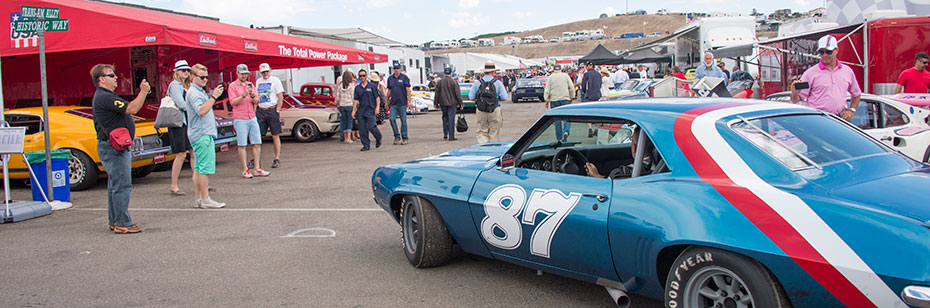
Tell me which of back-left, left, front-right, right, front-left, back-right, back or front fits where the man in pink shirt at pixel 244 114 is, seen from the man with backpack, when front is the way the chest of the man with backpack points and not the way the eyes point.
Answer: back-left

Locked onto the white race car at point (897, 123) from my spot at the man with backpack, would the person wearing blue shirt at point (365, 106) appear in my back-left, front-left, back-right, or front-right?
back-right

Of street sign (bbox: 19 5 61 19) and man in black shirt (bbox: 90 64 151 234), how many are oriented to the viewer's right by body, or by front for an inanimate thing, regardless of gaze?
1

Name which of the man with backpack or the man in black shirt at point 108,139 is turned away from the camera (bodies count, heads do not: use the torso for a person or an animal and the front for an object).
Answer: the man with backpack

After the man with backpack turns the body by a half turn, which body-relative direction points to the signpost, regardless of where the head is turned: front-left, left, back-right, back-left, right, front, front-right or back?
front-right

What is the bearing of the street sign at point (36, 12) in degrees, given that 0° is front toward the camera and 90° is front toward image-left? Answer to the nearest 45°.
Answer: approximately 0°

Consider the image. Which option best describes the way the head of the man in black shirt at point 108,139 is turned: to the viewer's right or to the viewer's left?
to the viewer's right

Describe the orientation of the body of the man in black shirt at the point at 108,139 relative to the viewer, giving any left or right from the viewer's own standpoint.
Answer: facing to the right of the viewer

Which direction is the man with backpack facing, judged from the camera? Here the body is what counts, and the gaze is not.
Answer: away from the camera

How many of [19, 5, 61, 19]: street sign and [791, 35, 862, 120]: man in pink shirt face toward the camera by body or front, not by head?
2

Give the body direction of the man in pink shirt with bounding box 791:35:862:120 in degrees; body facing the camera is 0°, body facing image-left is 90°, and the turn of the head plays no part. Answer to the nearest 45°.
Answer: approximately 0°
